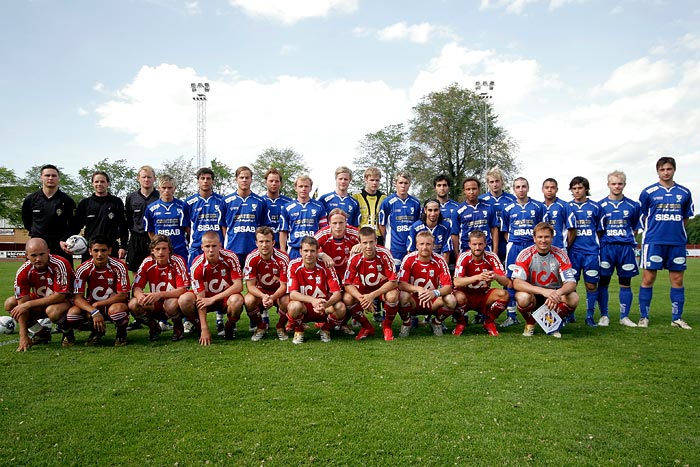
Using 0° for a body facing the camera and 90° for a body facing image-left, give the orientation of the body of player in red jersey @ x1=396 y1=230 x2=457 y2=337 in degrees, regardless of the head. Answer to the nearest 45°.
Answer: approximately 0°

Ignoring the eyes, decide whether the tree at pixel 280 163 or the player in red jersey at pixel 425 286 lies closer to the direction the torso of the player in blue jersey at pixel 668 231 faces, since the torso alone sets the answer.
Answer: the player in red jersey

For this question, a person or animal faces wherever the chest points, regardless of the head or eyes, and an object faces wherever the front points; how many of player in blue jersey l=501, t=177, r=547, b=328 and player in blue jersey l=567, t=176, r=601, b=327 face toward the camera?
2

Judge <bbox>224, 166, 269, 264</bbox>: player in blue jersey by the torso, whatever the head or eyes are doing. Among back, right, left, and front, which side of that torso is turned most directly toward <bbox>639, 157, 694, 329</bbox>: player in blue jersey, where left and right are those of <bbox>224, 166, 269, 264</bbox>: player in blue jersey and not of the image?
left

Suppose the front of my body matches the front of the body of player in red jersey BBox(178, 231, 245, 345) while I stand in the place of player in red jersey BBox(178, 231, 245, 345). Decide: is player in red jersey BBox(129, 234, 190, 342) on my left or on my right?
on my right

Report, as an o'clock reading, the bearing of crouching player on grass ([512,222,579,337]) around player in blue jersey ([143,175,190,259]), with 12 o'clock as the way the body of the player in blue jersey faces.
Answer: The crouching player on grass is roughly at 10 o'clock from the player in blue jersey.

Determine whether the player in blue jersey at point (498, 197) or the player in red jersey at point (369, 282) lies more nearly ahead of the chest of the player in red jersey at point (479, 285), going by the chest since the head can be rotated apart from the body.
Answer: the player in red jersey

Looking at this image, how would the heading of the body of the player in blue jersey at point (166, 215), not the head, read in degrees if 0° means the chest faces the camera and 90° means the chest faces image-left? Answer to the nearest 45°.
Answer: approximately 0°
